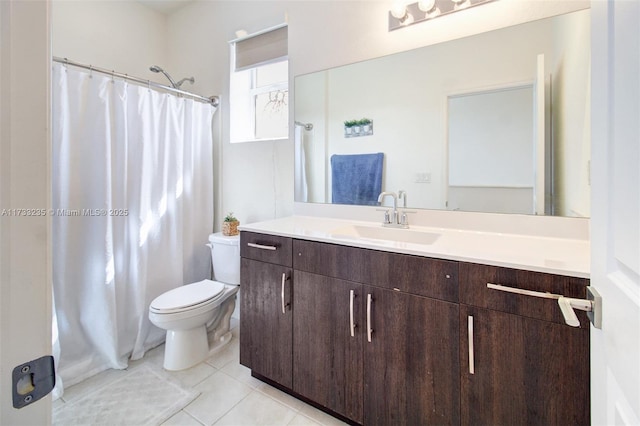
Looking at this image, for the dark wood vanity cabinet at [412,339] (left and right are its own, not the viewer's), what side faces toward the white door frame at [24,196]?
front

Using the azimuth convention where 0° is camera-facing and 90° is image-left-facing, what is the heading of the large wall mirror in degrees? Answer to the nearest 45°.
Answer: approximately 45°

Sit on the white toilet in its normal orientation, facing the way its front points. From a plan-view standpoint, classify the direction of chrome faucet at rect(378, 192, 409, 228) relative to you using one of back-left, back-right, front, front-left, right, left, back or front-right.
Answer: left

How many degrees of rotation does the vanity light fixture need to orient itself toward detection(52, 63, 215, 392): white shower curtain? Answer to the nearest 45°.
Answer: approximately 45° to its right

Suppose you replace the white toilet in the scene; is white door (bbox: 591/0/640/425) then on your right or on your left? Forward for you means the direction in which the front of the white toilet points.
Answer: on your left

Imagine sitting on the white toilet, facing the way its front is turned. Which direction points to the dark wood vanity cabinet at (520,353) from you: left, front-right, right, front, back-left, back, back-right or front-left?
left

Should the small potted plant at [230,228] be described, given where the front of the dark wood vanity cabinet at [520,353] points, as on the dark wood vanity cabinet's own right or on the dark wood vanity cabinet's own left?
on the dark wood vanity cabinet's own right

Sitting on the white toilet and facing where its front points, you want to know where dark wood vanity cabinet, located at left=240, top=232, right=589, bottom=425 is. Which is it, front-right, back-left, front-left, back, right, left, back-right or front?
left

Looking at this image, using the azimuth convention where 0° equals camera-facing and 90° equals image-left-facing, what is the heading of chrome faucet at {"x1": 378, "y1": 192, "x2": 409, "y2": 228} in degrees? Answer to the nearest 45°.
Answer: approximately 45°
